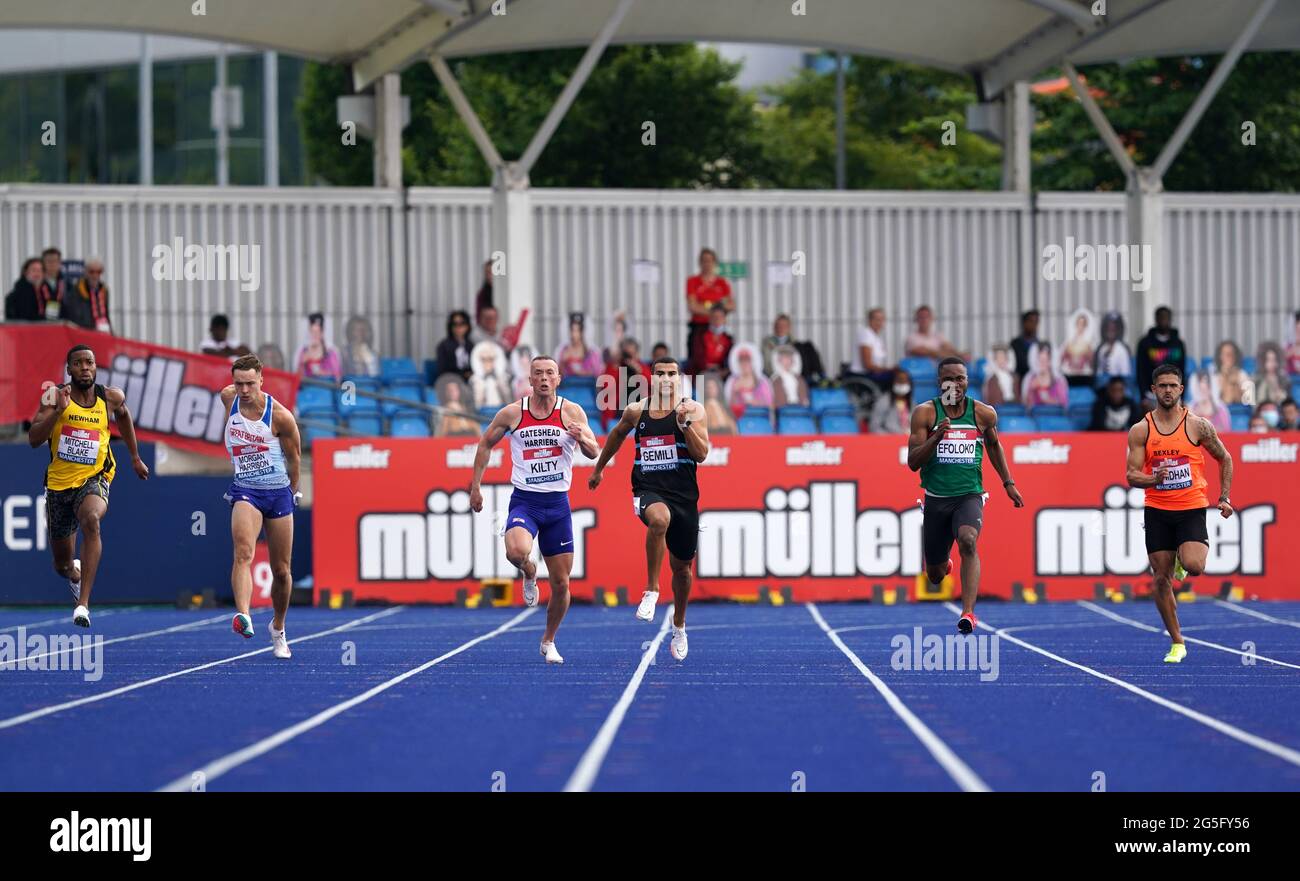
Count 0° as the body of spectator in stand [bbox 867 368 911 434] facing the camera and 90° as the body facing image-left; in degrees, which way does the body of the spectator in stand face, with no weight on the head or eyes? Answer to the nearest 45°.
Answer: approximately 0°

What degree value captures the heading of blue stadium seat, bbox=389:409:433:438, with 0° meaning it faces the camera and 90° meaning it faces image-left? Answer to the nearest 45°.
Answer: approximately 0°

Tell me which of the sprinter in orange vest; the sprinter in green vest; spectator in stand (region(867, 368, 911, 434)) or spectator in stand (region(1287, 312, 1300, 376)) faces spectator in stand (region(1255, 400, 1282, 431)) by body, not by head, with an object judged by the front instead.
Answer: spectator in stand (region(1287, 312, 1300, 376))

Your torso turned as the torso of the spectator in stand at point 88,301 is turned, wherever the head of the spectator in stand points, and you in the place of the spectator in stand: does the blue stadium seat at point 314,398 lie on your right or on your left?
on your left

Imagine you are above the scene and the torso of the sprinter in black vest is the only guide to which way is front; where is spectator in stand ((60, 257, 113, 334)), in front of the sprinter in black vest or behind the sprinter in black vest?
behind
